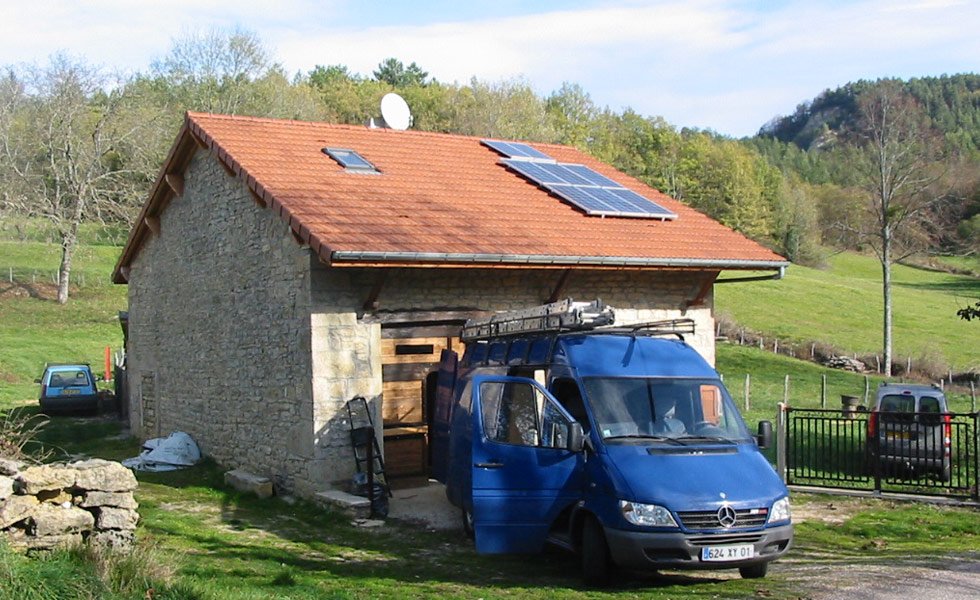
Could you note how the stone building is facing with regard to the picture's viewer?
facing the viewer and to the right of the viewer

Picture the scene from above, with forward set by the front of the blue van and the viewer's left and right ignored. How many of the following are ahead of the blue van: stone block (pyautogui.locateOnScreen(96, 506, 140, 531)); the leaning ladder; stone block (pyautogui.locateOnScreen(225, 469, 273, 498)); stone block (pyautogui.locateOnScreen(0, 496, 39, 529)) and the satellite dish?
0

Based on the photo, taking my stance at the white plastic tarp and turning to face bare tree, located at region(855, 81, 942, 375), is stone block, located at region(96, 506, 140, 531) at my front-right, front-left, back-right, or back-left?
back-right

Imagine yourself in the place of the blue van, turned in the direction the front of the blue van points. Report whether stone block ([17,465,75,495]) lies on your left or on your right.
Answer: on your right

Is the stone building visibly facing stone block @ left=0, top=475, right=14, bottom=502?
no

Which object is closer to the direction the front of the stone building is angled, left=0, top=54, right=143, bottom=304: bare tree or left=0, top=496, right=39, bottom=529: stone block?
the stone block

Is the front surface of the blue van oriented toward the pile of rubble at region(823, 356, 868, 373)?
no

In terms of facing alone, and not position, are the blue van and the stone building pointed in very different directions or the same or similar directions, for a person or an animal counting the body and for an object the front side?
same or similar directions

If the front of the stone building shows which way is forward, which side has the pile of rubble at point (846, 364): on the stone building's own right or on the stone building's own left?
on the stone building's own left

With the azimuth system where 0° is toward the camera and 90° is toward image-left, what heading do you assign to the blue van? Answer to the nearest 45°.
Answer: approximately 315°

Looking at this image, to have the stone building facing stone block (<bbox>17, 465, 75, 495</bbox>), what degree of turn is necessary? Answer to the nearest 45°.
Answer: approximately 45° to its right

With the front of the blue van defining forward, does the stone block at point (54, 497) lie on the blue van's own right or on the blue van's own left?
on the blue van's own right

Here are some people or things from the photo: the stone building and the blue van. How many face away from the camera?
0

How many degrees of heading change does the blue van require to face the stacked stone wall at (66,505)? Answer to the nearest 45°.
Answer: approximately 135° to its right

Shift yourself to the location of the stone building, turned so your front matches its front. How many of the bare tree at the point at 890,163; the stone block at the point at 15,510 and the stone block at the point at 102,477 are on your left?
1

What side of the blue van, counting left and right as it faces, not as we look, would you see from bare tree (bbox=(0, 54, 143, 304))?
back

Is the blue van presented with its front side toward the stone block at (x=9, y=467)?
no

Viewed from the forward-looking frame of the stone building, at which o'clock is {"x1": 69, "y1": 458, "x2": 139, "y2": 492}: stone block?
The stone block is roughly at 2 o'clock from the stone building.

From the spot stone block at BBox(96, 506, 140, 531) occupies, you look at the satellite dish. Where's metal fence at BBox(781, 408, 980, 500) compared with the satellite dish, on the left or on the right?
right
